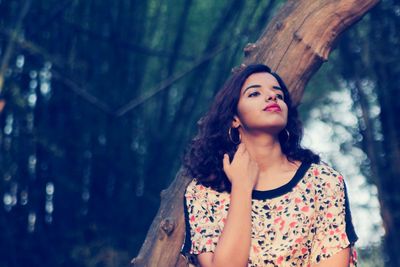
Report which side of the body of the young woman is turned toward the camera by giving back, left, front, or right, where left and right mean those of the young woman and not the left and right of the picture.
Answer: front
